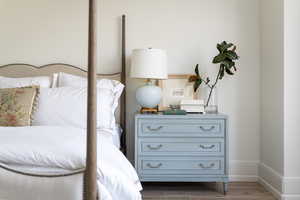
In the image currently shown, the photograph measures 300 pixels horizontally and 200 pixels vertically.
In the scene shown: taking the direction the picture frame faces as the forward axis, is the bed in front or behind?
in front

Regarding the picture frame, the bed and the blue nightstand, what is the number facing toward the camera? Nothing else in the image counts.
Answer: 3

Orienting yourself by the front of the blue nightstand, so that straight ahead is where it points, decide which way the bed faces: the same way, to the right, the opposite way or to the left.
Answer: the same way

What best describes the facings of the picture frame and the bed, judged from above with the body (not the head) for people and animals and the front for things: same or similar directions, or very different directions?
same or similar directions

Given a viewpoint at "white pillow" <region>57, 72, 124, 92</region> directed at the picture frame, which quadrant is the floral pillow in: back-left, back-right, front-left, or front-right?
back-right

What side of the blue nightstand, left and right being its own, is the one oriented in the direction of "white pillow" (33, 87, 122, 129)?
right

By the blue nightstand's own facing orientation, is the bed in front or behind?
in front

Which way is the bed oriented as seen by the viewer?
toward the camera

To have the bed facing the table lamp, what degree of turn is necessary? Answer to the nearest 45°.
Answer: approximately 135° to its left

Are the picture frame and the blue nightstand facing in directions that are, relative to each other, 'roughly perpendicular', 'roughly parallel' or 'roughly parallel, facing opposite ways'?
roughly parallel

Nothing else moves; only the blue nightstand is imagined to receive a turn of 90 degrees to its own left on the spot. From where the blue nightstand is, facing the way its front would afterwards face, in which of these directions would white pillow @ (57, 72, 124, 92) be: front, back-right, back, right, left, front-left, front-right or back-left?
back

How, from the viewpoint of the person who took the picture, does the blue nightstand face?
facing the viewer

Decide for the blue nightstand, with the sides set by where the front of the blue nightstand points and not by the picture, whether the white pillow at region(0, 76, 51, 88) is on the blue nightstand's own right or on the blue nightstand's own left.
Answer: on the blue nightstand's own right
